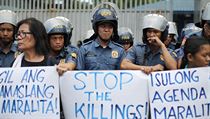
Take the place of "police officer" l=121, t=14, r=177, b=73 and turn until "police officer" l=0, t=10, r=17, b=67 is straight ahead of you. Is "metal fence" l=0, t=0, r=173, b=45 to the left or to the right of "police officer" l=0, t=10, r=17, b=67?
right

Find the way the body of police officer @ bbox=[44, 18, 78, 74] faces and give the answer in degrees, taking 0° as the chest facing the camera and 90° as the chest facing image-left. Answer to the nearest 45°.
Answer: approximately 45°

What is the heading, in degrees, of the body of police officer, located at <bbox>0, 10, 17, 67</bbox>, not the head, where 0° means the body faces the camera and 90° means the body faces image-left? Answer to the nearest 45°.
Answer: approximately 0°

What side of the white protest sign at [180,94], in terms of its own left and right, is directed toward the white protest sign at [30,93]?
right

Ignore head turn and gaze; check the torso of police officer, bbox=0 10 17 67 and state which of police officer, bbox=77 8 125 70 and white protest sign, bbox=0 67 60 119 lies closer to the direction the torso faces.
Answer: the white protest sign
